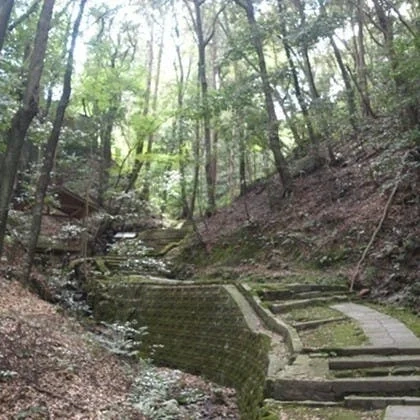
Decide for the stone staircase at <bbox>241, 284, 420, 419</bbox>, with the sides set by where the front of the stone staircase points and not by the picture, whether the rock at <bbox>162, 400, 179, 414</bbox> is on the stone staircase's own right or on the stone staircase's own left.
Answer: on the stone staircase's own right

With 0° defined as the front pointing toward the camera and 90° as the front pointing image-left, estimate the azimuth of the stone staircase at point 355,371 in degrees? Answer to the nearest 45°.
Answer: approximately 0°

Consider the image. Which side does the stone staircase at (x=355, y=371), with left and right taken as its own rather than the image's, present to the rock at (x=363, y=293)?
back

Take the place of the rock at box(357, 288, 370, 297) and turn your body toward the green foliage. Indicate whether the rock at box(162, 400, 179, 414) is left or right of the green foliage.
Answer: left
